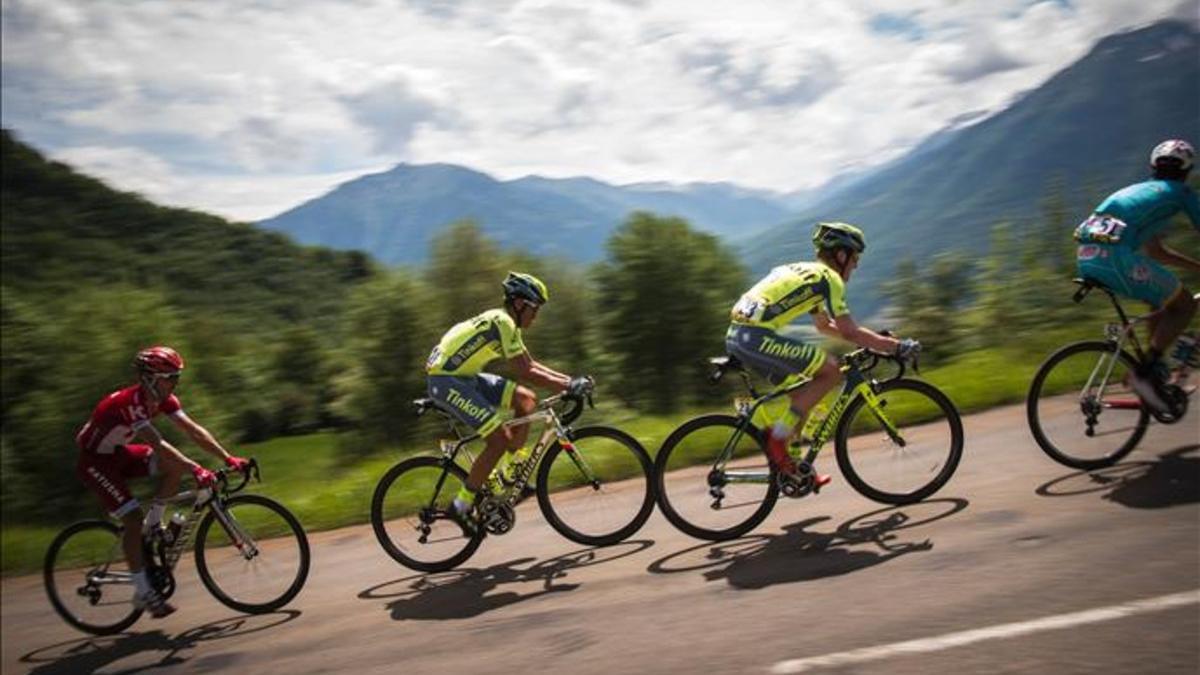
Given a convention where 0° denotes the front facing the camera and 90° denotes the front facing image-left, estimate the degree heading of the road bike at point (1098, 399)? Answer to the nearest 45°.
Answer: approximately 270°

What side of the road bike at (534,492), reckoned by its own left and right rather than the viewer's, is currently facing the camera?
right

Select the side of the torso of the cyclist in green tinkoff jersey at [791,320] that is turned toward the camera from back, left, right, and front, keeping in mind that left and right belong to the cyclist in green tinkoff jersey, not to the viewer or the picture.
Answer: right

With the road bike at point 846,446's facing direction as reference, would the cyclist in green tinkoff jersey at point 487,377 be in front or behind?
behind

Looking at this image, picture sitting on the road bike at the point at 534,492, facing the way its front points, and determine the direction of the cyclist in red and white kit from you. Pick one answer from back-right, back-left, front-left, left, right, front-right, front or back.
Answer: back

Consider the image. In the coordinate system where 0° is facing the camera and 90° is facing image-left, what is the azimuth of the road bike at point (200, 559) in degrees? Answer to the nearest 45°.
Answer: approximately 270°

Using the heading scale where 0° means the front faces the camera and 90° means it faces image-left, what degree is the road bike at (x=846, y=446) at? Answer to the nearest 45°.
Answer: approximately 270°

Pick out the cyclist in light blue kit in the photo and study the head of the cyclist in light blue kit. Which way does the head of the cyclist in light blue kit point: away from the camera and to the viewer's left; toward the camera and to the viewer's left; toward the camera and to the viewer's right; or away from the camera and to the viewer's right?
away from the camera and to the viewer's right

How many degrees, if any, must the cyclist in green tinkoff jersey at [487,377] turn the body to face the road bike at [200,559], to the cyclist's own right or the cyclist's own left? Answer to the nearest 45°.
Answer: approximately 180°

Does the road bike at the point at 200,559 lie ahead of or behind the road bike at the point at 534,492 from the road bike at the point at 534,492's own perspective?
behind

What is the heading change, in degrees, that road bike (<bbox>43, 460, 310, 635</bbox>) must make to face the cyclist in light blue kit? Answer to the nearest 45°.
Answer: approximately 45° to its right

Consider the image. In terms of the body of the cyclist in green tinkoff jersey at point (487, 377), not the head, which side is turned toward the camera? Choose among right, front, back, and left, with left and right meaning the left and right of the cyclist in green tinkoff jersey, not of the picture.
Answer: right

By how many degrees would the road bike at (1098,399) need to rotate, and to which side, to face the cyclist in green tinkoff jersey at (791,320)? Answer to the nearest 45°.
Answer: approximately 135° to its right
